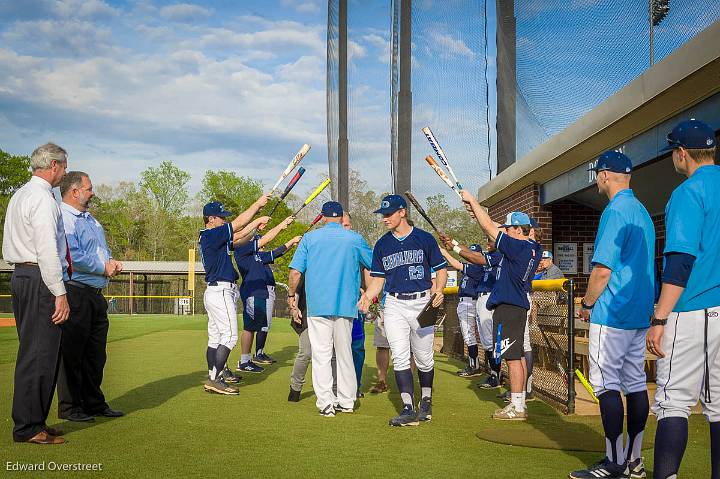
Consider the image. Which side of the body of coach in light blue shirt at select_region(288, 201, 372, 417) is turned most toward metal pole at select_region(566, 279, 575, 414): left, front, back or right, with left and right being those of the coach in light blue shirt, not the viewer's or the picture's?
right

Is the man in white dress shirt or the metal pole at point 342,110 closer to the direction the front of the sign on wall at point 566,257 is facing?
the man in white dress shirt

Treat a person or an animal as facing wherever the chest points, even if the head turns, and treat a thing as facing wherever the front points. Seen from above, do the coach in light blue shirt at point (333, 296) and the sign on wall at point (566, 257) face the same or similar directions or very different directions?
very different directions

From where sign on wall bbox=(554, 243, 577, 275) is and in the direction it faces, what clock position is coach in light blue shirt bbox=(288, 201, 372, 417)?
The coach in light blue shirt is roughly at 1 o'clock from the sign on wall.

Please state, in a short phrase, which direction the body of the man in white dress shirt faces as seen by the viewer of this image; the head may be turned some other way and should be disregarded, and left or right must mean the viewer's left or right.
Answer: facing away from the viewer and to the right of the viewer

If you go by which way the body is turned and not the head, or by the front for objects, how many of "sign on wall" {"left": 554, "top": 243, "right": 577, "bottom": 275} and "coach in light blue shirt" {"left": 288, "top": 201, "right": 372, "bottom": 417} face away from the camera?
1

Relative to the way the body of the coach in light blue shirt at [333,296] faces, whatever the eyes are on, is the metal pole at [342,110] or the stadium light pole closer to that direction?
the metal pole

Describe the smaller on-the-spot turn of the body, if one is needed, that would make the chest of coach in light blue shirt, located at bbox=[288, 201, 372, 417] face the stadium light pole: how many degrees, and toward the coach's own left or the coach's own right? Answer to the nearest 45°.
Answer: approximately 90° to the coach's own right

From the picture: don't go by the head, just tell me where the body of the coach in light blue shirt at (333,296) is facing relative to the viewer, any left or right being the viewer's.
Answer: facing away from the viewer

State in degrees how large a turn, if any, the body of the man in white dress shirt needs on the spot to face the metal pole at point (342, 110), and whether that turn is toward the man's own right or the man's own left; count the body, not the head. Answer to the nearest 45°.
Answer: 0° — they already face it

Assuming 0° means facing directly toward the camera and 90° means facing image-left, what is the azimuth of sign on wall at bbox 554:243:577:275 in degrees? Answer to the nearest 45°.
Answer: approximately 0°

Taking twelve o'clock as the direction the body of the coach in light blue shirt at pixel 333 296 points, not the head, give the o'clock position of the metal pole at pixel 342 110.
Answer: The metal pole is roughly at 12 o'clock from the coach in light blue shirt.

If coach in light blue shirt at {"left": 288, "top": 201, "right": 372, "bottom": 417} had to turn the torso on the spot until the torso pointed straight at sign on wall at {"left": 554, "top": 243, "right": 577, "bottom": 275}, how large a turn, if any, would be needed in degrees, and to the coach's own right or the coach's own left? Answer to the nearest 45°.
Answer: approximately 45° to the coach's own right
